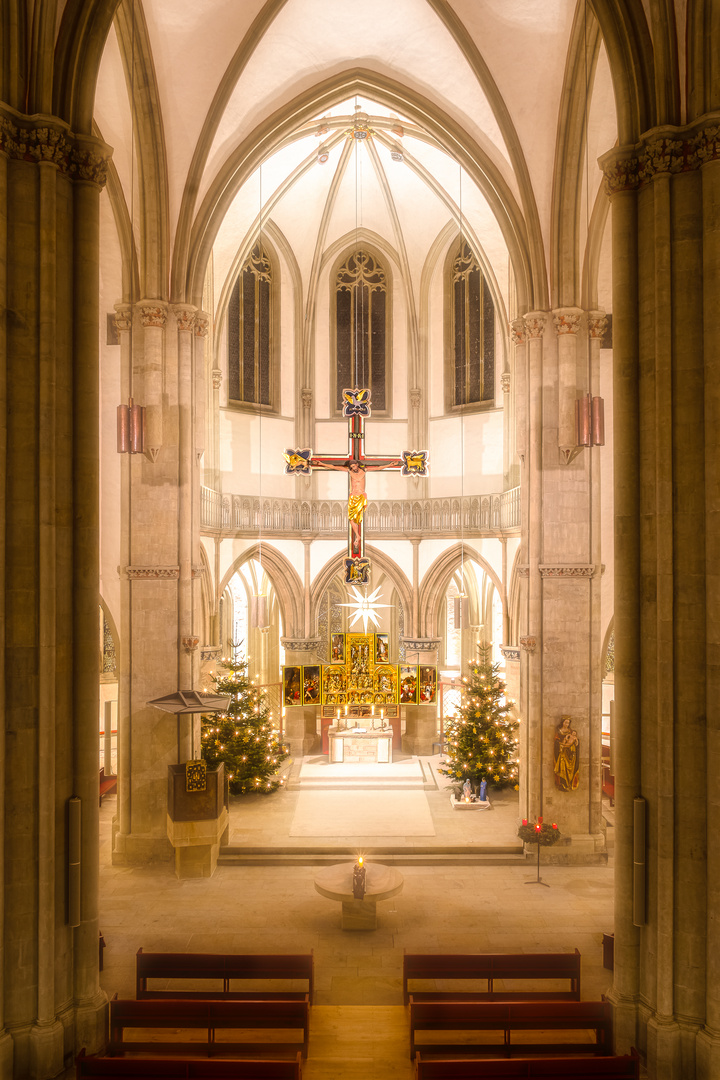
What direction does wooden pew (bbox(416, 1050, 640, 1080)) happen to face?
away from the camera

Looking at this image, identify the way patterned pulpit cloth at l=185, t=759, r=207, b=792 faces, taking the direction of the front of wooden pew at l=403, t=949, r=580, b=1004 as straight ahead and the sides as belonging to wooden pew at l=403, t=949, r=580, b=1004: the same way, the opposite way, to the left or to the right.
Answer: the opposite way

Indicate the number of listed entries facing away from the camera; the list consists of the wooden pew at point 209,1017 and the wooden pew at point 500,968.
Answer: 2

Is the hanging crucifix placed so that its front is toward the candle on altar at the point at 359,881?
yes

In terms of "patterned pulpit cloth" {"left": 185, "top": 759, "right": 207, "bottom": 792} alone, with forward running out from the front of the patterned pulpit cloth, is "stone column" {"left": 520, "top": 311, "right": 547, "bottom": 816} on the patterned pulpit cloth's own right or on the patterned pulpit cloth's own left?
on the patterned pulpit cloth's own left

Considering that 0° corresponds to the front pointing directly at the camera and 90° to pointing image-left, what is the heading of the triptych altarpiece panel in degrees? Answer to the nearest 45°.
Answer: approximately 0°

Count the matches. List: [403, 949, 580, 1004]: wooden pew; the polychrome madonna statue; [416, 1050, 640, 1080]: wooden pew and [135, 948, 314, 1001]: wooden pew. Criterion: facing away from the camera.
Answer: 3

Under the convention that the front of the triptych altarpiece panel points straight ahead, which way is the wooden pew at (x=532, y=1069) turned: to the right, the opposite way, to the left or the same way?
the opposite way

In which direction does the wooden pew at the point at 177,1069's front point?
away from the camera

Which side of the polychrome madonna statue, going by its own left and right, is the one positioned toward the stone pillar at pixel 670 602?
front

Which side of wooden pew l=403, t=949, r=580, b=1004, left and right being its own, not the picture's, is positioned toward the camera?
back
